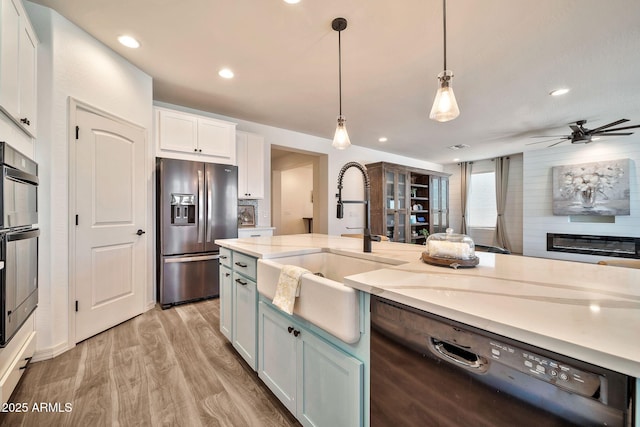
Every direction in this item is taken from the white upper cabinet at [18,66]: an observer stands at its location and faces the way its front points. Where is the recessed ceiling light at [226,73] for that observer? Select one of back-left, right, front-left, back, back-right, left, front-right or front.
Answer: front

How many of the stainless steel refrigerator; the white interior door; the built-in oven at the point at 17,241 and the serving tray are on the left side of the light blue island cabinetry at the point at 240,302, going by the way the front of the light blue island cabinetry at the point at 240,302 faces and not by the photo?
1

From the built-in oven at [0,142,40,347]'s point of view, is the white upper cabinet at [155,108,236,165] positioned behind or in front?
in front

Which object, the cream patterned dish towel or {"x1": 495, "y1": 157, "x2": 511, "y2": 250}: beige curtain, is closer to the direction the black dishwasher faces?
the cream patterned dish towel

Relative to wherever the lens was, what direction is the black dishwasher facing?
facing the viewer and to the left of the viewer

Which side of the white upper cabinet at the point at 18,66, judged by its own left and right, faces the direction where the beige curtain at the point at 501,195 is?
front

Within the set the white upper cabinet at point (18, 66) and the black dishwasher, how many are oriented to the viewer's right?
1

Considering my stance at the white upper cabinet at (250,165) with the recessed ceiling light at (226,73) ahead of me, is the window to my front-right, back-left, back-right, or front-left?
back-left

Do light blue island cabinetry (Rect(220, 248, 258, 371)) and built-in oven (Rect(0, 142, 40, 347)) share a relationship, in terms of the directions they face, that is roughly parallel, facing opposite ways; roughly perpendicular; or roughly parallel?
roughly parallel, facing opposite ways

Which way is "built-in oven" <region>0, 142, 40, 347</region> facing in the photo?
to the viewer's right

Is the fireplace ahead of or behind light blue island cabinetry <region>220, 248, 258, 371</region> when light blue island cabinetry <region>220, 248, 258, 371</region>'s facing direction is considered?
behind

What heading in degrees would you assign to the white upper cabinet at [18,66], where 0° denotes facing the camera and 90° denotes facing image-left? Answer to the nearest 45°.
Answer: approximately 270°
